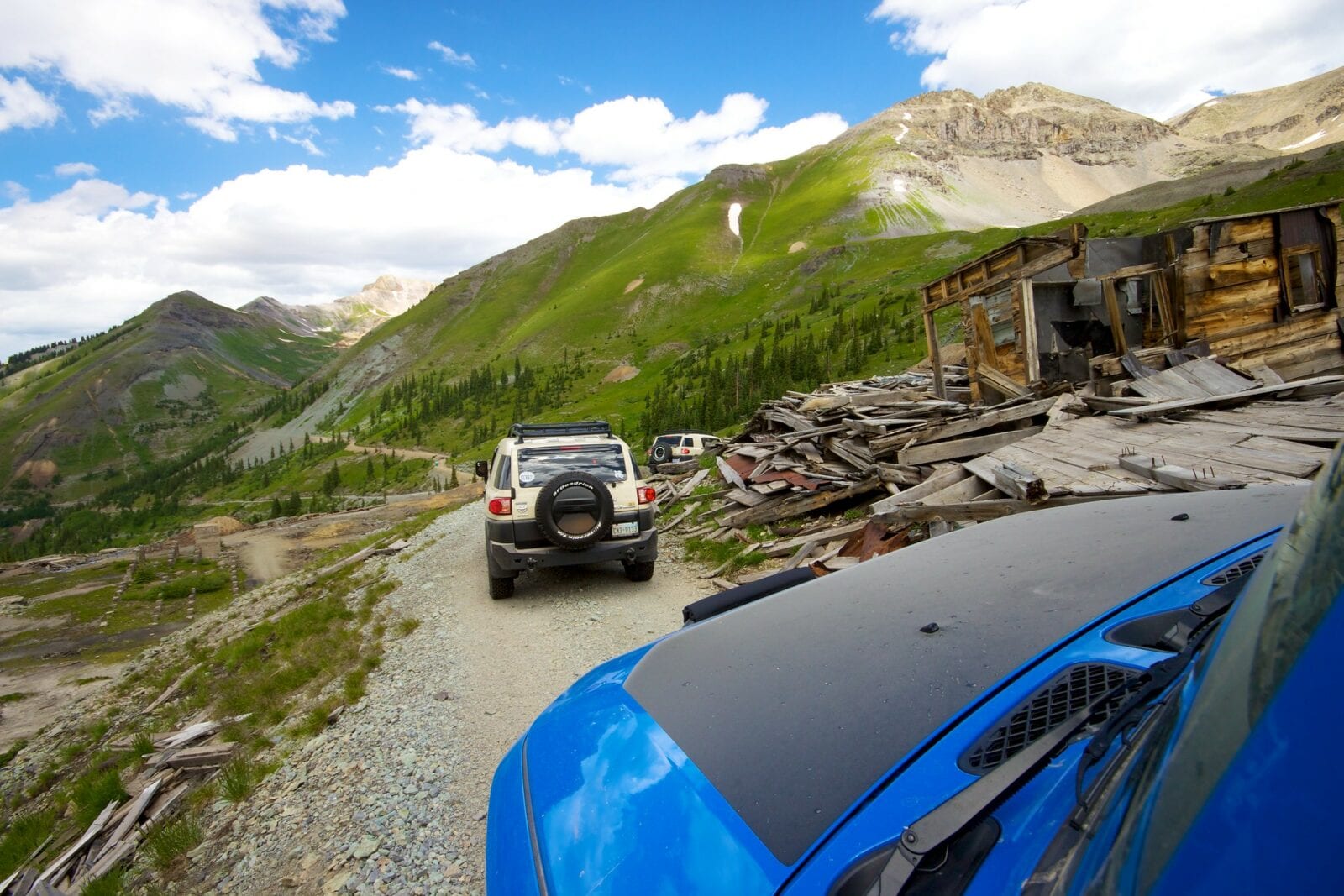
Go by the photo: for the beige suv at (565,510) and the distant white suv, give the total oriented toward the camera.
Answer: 0

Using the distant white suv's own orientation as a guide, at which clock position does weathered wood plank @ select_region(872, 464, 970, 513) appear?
The weathered wood plank is roughly at 4 o'clock from the distant white suv.

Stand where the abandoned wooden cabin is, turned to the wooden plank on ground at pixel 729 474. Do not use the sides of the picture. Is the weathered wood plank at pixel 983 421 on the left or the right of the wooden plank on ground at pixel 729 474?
left

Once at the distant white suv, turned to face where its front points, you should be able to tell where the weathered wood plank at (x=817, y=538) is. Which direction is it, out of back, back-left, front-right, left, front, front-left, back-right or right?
back-right

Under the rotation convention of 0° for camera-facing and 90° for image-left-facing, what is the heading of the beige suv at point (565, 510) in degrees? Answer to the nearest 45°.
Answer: approximately 180°

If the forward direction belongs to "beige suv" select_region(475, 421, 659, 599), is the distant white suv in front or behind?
in front

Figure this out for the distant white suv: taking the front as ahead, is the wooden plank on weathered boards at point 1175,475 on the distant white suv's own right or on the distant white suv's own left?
on the distant white suv's own right

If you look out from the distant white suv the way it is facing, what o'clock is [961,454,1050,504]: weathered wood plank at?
The weathered wood plank is roughly at 4 o'clock from the distant white suv.

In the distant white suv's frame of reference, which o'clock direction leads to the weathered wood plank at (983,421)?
The weathered wood plank is roughly at 4 o'clock from the distant white suv.

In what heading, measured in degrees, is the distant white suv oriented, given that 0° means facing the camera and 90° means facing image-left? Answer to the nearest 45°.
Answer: approximately 225°

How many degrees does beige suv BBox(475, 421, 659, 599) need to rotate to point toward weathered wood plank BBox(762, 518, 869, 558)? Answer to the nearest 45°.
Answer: approximately 90° to its right
